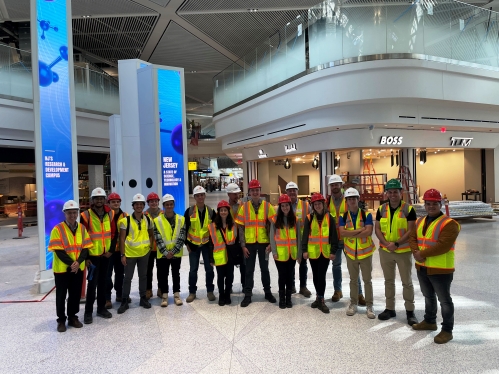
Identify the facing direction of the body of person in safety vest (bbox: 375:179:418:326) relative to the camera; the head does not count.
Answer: toward the camera

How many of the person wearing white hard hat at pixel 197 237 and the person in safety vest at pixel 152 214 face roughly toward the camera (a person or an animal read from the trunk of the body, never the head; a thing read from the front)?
2

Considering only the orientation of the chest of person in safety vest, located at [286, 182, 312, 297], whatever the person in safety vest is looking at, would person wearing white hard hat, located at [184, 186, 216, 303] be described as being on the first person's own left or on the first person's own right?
on the first person's own right

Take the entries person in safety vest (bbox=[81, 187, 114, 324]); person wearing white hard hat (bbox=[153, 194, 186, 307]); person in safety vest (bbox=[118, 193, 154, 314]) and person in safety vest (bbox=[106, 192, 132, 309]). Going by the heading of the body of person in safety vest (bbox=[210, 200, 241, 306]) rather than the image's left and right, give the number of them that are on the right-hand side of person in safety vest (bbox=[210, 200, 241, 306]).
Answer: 4

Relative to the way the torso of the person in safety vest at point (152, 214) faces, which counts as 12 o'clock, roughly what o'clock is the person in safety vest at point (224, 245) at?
the person in safety vest at point (224, 245) is roughly at 10 o'clock from the person in safety vest at point (152, 214).

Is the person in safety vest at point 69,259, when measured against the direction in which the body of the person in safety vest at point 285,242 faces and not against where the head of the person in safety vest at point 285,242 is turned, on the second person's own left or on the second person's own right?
on the second person's own right

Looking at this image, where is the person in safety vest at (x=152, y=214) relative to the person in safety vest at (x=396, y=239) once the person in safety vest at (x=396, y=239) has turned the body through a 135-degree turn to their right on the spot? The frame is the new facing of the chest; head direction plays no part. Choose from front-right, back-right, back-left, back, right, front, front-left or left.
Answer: front-left

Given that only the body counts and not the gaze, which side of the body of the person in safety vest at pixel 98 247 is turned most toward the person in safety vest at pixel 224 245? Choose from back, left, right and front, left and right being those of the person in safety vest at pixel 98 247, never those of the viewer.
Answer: left

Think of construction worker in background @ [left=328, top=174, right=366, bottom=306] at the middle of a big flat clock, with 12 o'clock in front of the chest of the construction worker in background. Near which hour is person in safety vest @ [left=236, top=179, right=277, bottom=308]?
The person in safety vest is roughly at 2 o'clock from the construction worker in background.

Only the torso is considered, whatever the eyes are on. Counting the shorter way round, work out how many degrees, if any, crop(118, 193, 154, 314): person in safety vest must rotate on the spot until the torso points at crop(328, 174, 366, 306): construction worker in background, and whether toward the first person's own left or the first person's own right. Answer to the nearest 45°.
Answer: approximately 90° to the first person's own left

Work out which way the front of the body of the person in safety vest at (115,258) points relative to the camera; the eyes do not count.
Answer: toward the camera

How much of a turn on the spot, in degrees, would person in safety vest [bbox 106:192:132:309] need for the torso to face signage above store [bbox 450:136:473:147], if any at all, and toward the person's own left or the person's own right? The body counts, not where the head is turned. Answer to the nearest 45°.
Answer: approximately 90° to the person's own left

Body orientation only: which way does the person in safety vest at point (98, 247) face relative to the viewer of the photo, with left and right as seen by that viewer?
facing the viewer

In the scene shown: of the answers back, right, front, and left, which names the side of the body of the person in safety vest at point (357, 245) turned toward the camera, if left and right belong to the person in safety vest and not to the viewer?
front

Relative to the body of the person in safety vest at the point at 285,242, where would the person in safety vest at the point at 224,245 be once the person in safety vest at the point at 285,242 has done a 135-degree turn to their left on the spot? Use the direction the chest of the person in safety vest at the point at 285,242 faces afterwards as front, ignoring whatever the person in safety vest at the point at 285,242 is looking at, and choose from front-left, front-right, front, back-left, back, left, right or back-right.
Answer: back-left

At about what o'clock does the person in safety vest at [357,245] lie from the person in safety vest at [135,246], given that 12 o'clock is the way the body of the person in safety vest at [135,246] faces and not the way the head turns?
the person in safety vest at [357,245] is roughly at 10 o'clock from the person in safety vest at [135,246].
